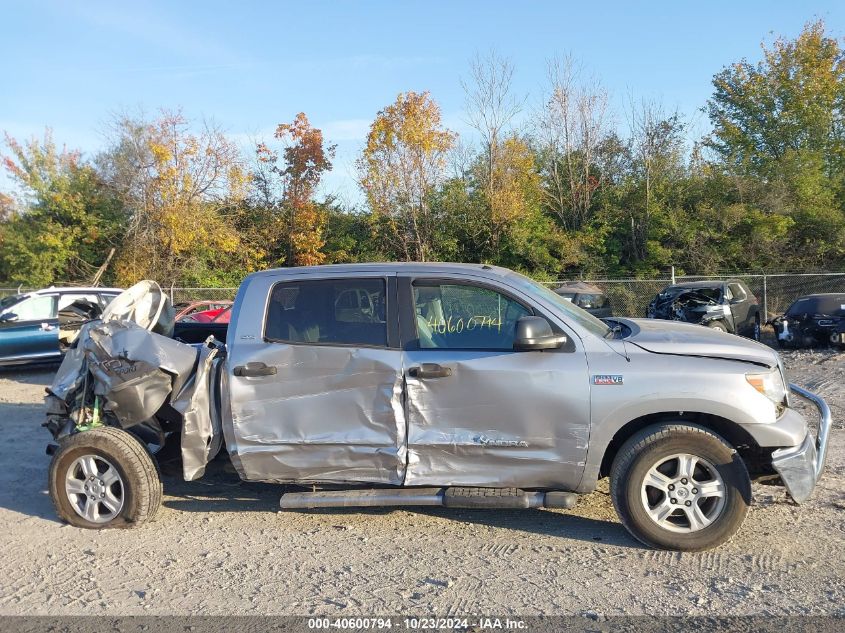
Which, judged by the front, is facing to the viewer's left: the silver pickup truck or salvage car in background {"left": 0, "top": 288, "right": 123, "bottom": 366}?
the salvage car in background

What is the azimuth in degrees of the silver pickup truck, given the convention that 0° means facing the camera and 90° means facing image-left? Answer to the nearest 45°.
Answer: approximately 270°

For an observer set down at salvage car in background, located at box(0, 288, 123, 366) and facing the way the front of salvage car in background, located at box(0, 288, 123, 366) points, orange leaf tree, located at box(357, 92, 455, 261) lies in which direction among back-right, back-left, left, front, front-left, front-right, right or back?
back-right

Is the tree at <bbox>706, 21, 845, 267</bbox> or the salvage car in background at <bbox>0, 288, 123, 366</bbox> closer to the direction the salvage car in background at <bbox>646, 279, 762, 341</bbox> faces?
the salvage car in background

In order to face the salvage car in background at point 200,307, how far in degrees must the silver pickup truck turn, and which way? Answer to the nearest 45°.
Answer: approximately 135° to its left

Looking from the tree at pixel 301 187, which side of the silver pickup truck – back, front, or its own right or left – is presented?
left

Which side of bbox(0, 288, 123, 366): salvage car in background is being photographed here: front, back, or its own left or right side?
left

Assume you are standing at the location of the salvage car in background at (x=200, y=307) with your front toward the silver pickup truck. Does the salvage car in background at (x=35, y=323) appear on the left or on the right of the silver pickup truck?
right

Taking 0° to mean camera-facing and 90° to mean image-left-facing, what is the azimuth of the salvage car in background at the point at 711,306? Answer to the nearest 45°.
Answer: approximately 45°

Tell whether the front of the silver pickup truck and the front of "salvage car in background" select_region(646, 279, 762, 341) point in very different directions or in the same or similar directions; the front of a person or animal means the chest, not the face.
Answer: very different directions

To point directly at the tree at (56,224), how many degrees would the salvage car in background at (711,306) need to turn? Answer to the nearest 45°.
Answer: approximately 45° to its right

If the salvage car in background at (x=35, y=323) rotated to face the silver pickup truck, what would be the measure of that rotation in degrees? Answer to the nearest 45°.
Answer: approximately 90° to its left

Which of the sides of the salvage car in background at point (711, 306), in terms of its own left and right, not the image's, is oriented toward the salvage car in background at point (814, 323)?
left

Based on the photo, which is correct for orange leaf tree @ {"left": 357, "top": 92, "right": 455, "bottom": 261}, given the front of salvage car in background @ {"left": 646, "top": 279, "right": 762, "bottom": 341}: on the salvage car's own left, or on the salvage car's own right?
on the salvage car's own right

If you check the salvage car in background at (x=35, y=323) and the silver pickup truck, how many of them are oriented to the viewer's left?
1

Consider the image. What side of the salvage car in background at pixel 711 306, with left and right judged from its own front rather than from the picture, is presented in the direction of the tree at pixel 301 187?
right
